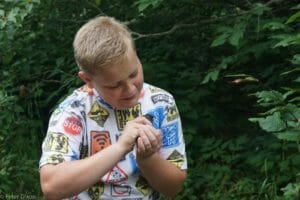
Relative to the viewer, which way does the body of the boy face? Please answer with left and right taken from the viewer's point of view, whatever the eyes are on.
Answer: facing the viewer and to the right of the viewer
